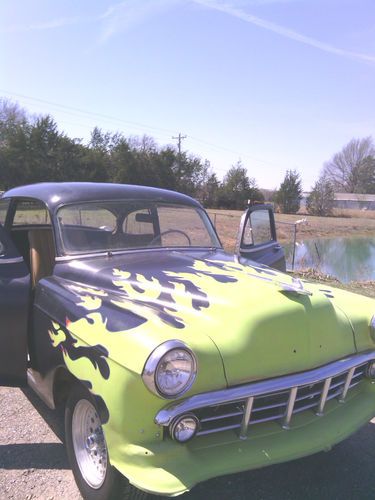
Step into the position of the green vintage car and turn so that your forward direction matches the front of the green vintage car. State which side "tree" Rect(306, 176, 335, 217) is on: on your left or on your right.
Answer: on your left

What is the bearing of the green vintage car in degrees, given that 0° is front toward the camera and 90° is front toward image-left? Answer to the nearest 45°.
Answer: approximately 315°
